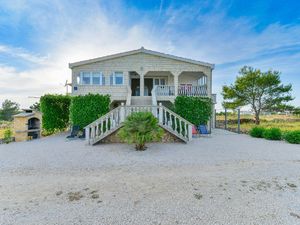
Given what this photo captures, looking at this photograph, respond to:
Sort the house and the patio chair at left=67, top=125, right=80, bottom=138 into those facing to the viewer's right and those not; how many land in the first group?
0

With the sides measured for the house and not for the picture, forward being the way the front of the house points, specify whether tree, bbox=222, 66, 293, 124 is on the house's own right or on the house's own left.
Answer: on the house's own left

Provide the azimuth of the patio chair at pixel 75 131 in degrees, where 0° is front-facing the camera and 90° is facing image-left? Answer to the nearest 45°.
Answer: approximately 45°

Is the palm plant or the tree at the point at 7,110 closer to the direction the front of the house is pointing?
the palm plant

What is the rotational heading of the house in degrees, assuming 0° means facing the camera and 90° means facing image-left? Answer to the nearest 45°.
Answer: approximately 0°

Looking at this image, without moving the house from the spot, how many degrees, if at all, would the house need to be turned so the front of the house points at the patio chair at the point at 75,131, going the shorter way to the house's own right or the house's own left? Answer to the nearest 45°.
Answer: approximately 45° to the house's own right

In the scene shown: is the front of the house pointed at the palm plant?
yes

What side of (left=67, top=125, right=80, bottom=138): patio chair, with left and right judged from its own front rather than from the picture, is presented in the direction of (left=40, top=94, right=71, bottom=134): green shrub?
right

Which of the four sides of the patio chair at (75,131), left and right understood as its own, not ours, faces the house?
back

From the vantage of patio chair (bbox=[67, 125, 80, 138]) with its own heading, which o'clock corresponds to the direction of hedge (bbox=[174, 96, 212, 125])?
The hedge is roughly at 8 o'clock from the patio chair.

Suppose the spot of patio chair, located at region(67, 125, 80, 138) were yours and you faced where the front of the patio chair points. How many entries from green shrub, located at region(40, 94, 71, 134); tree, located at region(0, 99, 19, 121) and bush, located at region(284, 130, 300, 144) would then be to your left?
1

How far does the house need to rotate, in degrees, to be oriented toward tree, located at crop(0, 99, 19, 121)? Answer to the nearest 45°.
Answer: approximately 135° to its right

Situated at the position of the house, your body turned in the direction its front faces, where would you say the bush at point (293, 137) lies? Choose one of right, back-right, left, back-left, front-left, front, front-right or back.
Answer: front-left
